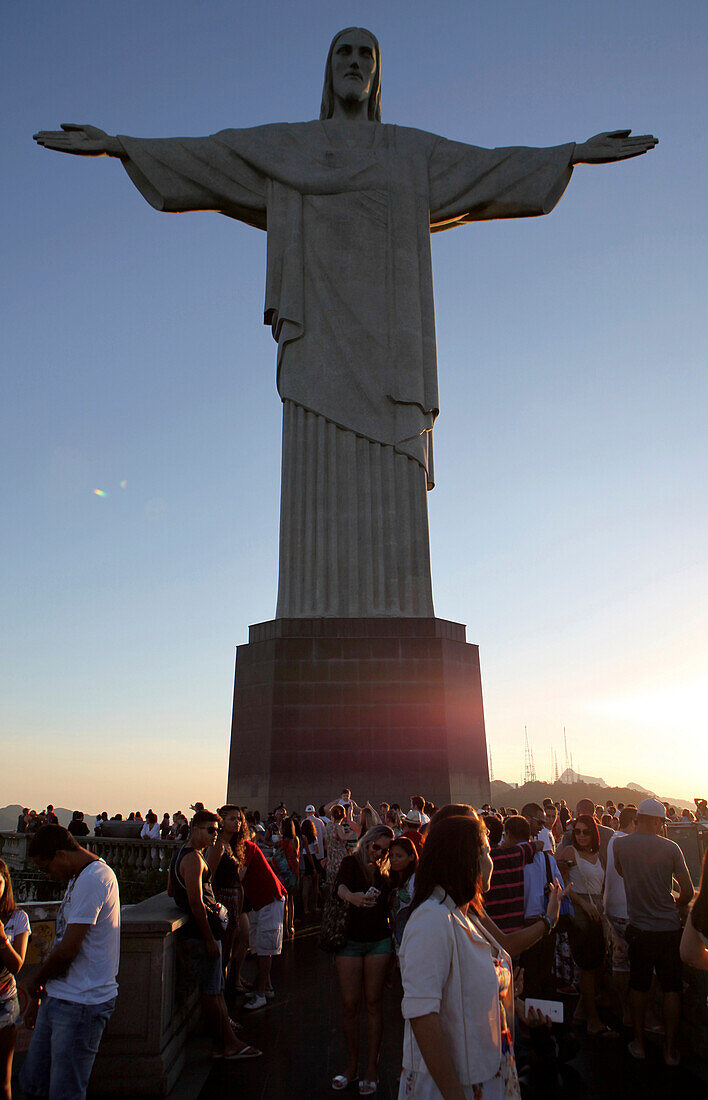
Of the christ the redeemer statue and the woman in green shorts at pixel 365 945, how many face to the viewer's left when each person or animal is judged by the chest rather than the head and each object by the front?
0

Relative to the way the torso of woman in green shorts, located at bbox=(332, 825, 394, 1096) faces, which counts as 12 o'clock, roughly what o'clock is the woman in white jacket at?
The woman in white jacket is roughly at 12 o'clock from the woman in green shorts.

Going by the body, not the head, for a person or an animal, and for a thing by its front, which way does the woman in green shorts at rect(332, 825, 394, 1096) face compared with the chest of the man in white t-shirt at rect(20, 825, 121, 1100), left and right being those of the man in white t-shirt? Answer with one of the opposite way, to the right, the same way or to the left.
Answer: to the left

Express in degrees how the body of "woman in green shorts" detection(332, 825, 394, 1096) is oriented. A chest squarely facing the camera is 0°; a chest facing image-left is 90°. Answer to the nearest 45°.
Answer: approximately 0°

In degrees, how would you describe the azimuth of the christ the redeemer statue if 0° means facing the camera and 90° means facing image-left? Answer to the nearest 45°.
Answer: approximately 0°
